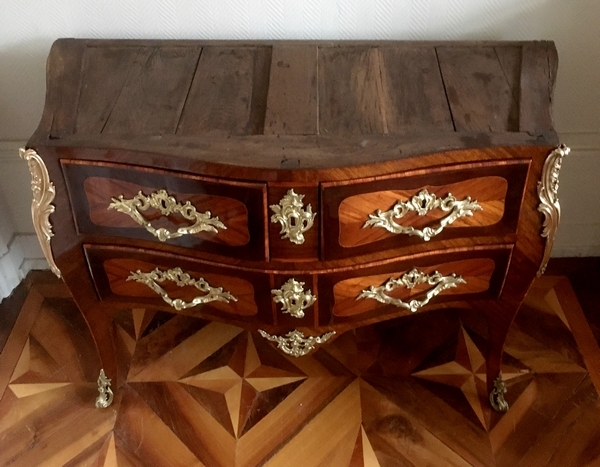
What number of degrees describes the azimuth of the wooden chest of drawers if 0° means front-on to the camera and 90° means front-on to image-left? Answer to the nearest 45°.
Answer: approximately 0°
